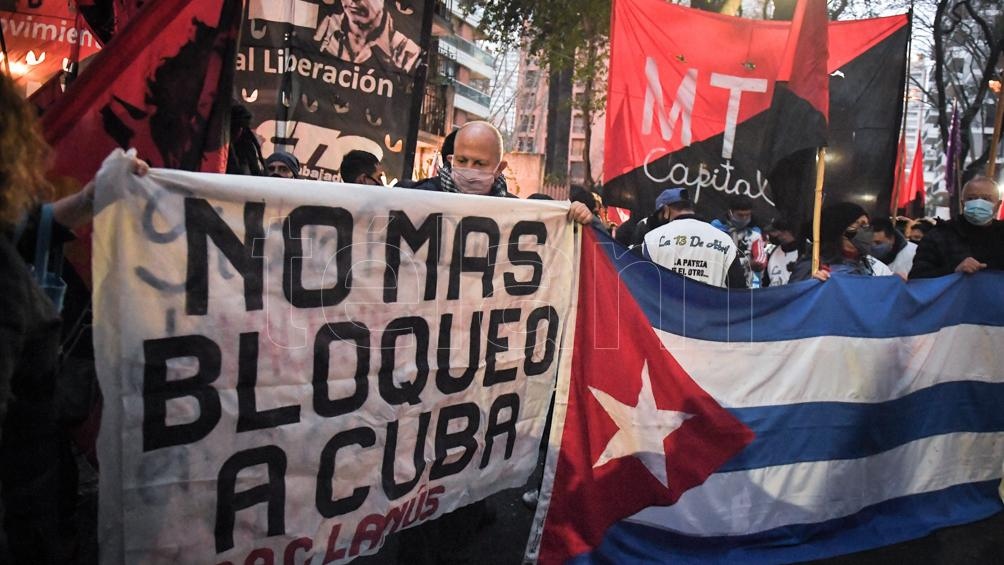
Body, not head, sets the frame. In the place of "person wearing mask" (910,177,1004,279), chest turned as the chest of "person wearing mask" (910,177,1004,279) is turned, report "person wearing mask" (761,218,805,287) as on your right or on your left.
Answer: on your right

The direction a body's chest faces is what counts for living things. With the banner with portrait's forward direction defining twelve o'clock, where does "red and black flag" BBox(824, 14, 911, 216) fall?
The red and black flag is roughly at 9 o'clock from the banner with portrait.

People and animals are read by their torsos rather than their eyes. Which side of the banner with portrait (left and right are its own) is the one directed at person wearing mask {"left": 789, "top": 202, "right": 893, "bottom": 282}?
left

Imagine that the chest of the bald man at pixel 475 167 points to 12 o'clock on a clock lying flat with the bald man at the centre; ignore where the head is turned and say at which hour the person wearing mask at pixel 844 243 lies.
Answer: The person wearing mask is roughly at 8 o'clock from the bald man.

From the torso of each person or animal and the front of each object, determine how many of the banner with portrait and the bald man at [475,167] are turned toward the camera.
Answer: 2

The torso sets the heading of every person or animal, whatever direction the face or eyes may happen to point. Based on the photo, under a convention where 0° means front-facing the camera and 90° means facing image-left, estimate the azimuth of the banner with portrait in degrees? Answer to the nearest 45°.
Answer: approximately 0°
